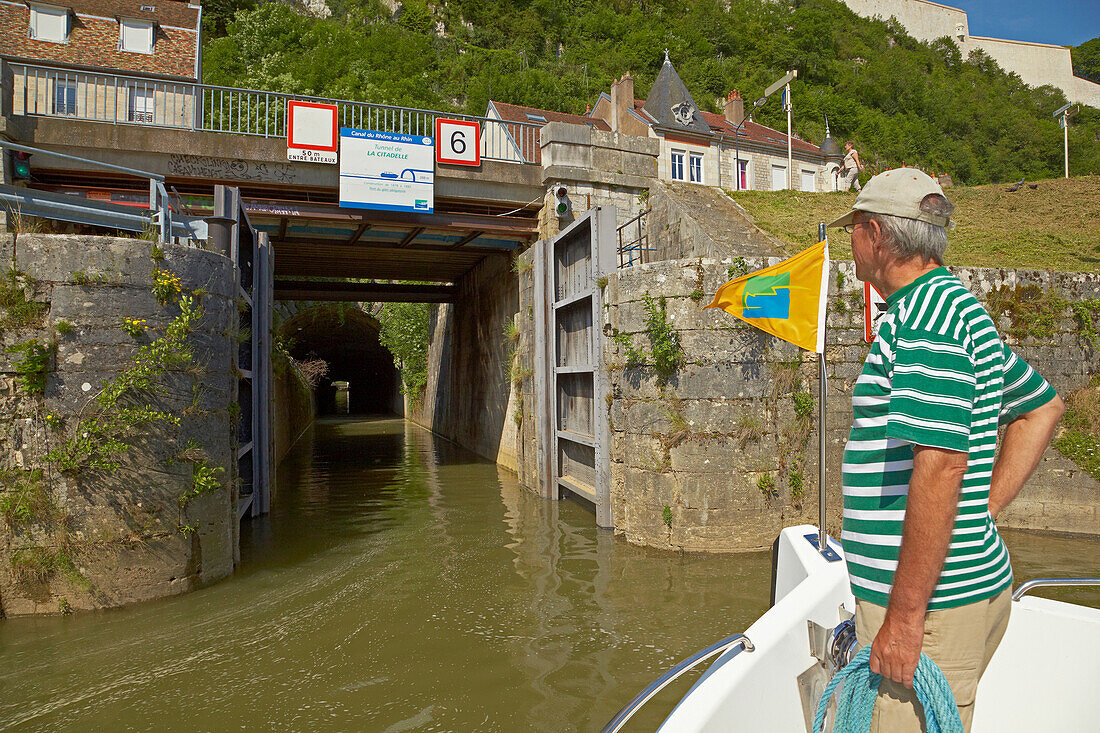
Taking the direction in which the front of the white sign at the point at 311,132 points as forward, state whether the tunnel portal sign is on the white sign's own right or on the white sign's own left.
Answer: on the white sign's own left

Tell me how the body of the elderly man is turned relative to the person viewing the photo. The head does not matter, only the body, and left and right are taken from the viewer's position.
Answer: facing away from the viewer and to the left of the viewer

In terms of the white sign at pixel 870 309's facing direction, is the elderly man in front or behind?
in front

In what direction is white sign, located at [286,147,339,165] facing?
toward the camera

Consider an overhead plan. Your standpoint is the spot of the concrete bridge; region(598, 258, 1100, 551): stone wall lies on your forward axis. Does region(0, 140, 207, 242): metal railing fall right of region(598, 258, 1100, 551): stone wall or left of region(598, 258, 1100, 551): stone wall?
right

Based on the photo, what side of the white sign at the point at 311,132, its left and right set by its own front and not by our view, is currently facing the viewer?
front

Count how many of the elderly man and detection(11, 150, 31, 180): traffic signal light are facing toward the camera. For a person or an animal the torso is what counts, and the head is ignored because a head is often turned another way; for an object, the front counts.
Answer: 1

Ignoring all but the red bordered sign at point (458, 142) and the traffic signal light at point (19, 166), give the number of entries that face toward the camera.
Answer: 2

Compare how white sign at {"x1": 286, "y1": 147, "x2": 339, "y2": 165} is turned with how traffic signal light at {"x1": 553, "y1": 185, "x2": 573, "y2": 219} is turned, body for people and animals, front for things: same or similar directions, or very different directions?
same or similar directions

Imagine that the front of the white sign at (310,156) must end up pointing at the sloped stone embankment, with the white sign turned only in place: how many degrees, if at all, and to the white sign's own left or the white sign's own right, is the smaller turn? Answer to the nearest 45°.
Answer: approximately 90° to the white sign's own left

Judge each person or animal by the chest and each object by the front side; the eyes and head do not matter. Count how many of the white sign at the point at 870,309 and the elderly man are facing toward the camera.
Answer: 1

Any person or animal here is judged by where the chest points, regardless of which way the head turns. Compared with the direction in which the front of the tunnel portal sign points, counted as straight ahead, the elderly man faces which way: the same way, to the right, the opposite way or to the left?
the opposite way

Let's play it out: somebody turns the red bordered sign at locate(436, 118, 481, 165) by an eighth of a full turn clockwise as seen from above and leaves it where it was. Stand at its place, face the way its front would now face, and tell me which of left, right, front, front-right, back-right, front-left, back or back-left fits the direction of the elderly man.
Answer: front-left

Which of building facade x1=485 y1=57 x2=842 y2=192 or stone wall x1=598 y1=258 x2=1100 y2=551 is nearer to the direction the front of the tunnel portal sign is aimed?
the stone wall

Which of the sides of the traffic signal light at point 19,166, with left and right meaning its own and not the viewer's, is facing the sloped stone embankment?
left

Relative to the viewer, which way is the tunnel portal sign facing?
toward the camera

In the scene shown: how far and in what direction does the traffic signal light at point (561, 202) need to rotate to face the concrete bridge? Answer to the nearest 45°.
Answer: approximately 90° to its right

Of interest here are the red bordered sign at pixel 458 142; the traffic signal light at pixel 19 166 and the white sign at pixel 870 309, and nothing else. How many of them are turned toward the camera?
3

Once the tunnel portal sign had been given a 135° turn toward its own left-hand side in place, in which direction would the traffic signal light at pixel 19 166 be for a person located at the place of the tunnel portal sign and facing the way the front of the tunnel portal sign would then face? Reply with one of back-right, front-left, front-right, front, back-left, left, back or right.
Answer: back-left
